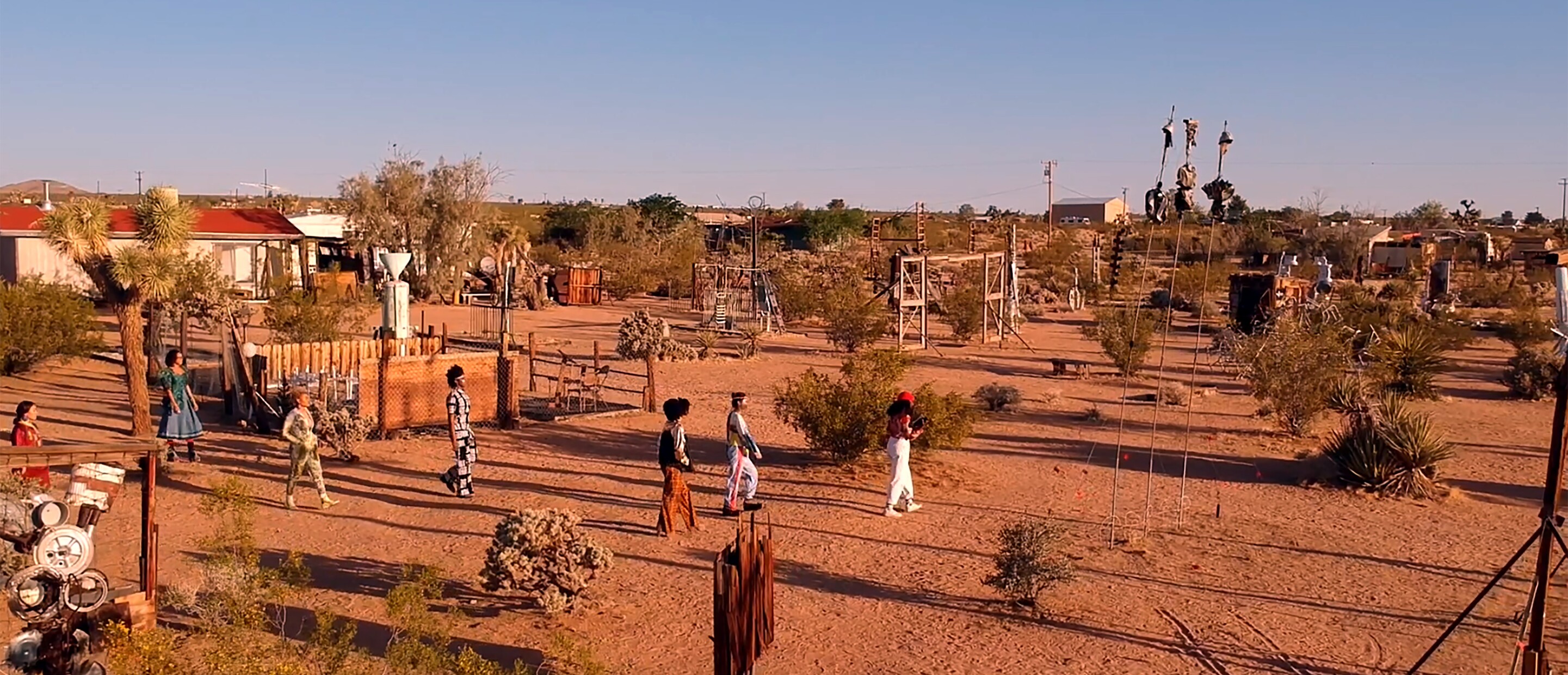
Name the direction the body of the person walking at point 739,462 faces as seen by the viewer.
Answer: to the viewer's right

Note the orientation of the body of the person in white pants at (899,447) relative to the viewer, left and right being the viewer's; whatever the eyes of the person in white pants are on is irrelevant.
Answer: facing to the right of the viewer

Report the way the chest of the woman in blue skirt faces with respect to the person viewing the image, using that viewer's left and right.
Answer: facing the viewer and to the right of the viewer

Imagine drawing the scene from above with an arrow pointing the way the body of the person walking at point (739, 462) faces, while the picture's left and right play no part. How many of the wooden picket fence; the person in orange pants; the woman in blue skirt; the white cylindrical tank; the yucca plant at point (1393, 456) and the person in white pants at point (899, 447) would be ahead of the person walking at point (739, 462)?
2

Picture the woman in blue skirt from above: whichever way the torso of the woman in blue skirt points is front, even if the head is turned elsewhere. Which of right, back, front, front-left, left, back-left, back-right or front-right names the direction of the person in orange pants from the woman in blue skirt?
front

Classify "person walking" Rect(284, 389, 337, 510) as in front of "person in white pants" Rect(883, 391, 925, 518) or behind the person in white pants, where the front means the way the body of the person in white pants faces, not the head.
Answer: behind

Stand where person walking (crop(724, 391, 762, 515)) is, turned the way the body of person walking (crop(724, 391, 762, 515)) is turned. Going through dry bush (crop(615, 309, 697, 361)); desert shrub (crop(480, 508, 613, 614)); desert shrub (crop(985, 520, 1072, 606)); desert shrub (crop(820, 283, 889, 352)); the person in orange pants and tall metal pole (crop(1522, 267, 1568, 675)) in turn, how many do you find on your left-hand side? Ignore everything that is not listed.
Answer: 2

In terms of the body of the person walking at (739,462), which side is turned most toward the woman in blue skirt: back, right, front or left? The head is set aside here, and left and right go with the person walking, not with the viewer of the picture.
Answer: back

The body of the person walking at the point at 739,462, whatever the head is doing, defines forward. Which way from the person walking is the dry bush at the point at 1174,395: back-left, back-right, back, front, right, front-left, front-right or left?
front-left

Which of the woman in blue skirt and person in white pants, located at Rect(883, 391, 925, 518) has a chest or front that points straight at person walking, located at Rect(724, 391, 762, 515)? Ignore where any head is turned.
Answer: the woman in blue skirt

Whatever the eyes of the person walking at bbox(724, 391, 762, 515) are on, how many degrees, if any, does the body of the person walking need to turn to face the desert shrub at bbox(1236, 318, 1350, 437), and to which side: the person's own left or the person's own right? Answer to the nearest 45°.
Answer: approximately 45° to the person's own left

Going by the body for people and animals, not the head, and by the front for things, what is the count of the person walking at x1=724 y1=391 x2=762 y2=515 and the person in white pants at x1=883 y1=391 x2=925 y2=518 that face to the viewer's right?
2

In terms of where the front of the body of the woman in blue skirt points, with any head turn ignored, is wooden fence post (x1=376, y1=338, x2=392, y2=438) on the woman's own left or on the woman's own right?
on the woman's own left

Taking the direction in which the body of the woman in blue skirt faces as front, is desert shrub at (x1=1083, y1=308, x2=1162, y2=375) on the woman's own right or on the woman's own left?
on the woman's own left
